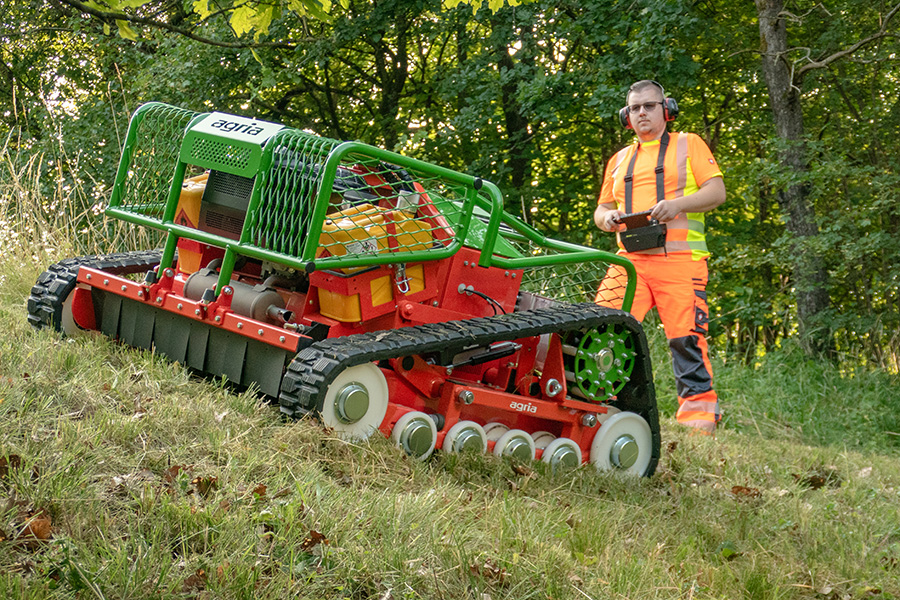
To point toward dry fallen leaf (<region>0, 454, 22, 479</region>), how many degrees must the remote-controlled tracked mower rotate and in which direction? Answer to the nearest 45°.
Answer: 0° — it already faces it

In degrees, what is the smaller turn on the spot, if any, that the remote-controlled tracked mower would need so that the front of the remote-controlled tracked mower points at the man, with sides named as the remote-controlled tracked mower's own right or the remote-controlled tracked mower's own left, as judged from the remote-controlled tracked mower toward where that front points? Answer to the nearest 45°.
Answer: approximately 180°

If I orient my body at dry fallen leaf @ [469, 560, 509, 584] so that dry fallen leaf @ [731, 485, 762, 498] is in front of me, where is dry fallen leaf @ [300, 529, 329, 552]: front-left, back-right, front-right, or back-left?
back-left

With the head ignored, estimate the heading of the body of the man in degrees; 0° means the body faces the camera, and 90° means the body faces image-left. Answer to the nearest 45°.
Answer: approximately 45°

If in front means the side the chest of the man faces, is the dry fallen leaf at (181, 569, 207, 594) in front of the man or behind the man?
in front

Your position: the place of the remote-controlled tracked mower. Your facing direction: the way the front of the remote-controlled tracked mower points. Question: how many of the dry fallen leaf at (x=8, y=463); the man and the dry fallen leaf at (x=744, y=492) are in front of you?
1

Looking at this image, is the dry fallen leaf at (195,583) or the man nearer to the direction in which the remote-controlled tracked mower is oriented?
the dry fallen leaf
